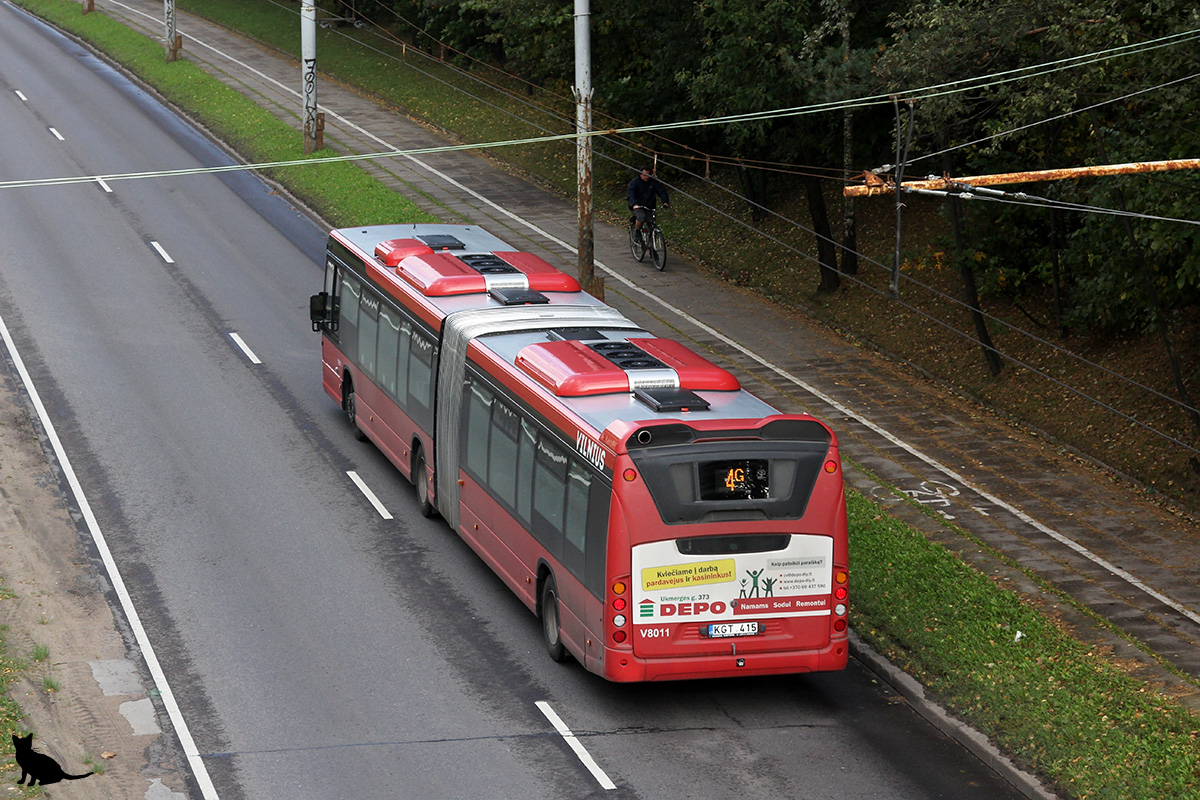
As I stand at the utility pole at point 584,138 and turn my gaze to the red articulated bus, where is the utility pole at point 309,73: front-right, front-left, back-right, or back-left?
back-right

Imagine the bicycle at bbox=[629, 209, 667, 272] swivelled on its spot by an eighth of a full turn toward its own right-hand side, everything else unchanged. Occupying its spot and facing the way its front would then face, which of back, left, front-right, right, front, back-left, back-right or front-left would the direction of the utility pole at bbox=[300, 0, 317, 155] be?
back-right

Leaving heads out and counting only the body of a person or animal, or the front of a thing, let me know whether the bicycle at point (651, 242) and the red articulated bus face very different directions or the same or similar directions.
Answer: very different directions

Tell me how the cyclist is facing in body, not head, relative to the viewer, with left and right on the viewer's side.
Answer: facing the viewer and to the right of the viewer

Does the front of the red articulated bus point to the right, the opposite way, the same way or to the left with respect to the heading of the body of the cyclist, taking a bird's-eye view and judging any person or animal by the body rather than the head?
the opposite way

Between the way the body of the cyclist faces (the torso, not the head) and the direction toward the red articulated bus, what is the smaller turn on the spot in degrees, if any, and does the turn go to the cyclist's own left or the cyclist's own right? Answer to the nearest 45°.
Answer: approximately 45° to the cyclist's own right

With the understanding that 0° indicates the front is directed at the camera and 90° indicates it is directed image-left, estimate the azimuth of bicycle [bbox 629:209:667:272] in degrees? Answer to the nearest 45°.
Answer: approximately 315°

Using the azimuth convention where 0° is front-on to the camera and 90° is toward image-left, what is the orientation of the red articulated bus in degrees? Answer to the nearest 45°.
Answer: approximately 135°

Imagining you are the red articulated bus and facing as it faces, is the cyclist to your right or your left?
on your right

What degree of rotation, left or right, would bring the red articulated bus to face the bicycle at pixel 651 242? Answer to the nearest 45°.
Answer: approximately 45° to its right

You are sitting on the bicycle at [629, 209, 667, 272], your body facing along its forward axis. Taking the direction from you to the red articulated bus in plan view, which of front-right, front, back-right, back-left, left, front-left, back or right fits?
front-right

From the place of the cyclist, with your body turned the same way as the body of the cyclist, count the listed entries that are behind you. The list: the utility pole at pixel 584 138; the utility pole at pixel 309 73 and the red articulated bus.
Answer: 1
